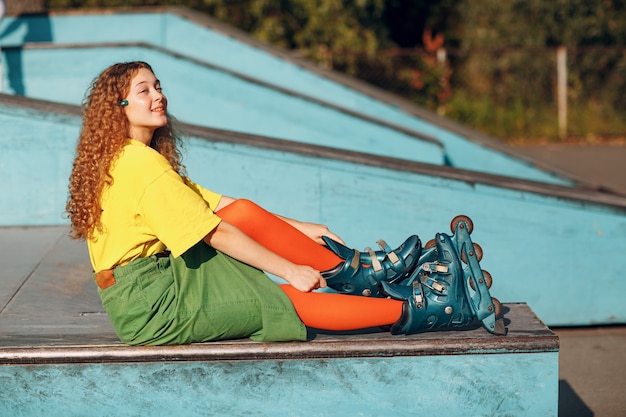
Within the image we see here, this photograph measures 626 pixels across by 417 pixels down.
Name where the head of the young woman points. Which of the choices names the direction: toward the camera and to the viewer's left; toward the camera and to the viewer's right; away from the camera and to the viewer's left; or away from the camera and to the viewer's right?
toward the camera and to the viewer's right

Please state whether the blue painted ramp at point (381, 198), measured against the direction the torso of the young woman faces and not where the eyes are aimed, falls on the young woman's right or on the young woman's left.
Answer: on the young woman's left

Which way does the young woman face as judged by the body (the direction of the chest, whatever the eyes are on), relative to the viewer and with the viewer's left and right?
facing to the right of the viewer

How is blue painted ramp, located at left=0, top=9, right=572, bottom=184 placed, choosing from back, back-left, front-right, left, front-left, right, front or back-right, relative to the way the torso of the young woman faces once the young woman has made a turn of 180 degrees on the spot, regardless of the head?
right
